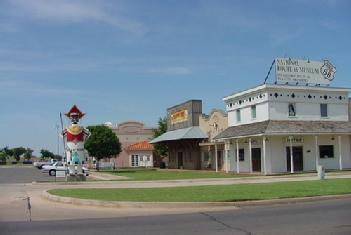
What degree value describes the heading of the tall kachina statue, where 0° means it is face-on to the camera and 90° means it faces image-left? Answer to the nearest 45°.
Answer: approximately 0°

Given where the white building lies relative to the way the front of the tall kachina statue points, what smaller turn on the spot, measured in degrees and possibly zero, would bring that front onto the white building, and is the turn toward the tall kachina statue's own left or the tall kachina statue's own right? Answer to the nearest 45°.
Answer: approximately 90° to the tall kachina statue's own left

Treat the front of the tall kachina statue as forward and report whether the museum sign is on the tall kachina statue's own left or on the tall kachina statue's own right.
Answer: on the tall kachina statue's own left

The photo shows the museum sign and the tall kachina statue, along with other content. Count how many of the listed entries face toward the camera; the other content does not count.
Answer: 2

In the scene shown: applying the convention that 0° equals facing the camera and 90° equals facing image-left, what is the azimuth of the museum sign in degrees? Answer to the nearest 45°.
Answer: approximately 0°

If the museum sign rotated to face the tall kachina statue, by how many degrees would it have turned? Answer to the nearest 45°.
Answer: approximately 45° to its right
